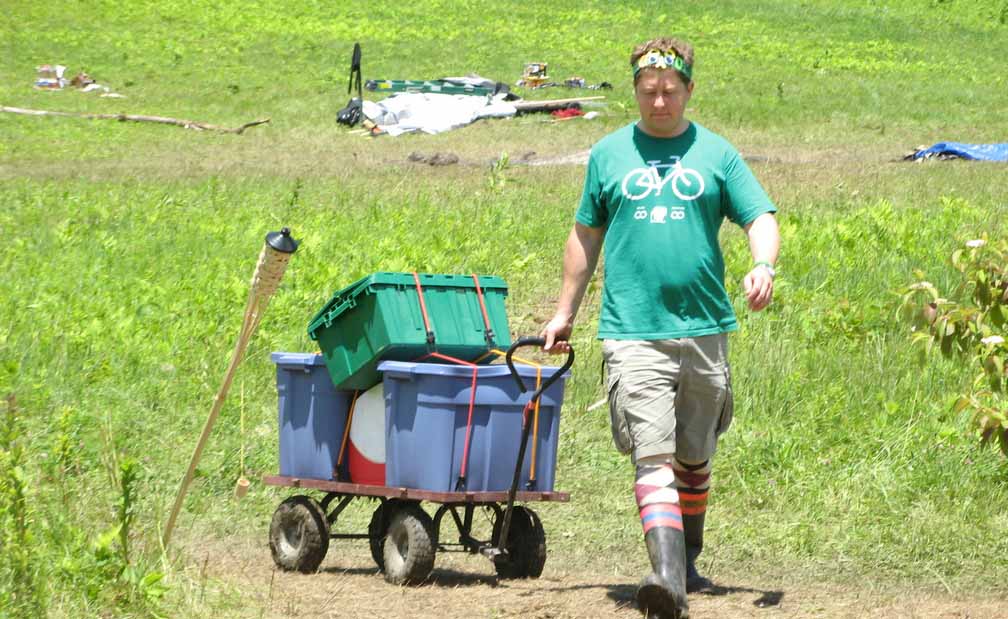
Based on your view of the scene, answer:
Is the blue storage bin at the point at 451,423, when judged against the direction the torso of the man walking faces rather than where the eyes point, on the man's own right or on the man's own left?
on the man's own right

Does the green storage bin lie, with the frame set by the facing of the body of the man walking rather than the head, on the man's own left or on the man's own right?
on the man's own right

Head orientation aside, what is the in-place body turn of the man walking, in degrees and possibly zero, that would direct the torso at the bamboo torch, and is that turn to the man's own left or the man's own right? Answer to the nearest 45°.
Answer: approximately 90° to the man's own right

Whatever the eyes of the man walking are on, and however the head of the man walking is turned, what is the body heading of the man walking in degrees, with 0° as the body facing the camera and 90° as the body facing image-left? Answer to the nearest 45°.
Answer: approximately 0°

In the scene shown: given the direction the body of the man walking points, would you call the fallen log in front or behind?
behind

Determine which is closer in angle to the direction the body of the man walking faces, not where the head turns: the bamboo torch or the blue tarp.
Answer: the bamboo torch

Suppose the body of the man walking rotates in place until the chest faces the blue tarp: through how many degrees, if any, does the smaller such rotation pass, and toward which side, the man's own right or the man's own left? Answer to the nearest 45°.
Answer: approximately 180°
